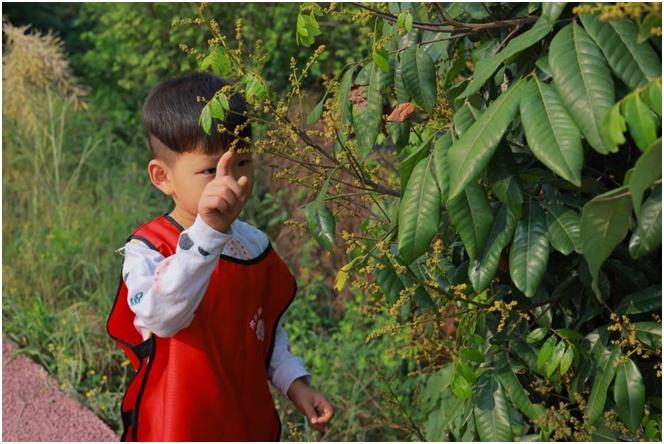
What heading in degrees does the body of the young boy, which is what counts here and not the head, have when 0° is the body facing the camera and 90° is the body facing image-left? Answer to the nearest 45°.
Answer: approximately 315°

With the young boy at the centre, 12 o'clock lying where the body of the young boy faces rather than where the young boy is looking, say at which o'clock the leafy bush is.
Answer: The leafy bush is roughly at 11 o'clock from the young boy.
